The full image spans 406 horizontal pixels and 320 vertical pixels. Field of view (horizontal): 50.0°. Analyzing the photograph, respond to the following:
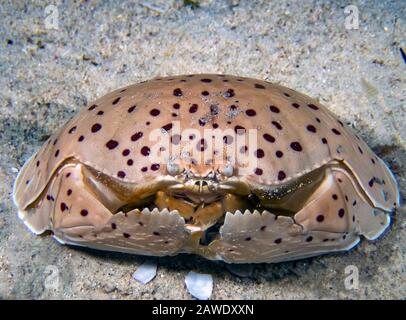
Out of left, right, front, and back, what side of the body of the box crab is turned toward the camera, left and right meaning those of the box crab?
front
